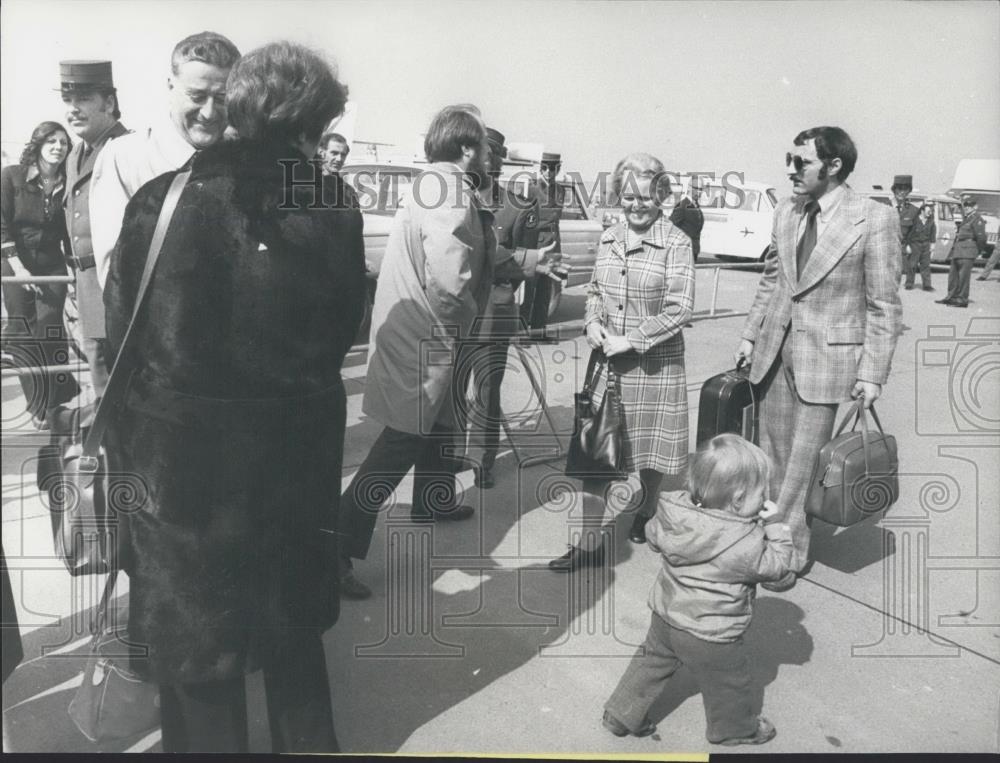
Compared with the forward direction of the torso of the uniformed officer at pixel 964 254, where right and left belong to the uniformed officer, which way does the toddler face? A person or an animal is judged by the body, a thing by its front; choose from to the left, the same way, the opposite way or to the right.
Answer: the opposite way

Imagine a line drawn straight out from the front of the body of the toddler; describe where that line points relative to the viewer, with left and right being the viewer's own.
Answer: facing away from the viewer and to the right of the viewer

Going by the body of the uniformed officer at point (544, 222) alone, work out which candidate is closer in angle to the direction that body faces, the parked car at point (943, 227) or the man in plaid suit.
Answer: the man in plaid suit

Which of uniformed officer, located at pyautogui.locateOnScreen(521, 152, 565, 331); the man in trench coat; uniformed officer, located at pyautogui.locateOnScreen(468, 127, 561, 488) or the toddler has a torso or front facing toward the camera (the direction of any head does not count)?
uniformed officer, located at pyautogui.locateOnScreen(521, 152, 565, 331)

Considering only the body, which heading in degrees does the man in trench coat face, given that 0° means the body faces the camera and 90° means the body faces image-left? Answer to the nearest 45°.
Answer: approximately 270°

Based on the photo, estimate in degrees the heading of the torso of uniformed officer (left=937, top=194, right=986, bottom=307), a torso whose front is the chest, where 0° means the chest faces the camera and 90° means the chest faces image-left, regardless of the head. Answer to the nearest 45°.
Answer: approximately 45°
